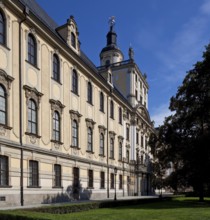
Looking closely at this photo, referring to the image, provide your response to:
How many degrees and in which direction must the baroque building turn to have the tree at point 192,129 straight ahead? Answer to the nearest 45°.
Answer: approximately 90° to its left

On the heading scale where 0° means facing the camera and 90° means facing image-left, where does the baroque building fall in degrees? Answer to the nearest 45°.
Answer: approximately 315°
